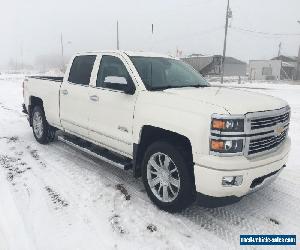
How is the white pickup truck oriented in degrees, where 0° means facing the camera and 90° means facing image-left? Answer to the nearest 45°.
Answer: approximately 315°
